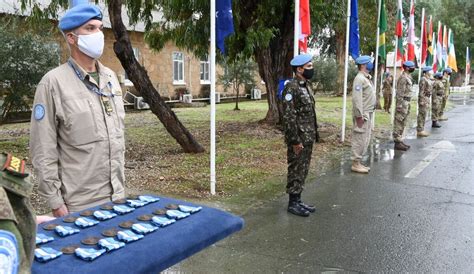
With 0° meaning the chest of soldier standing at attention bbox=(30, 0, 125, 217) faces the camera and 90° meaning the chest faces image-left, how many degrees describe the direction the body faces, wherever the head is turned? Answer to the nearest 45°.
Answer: approximately 315°

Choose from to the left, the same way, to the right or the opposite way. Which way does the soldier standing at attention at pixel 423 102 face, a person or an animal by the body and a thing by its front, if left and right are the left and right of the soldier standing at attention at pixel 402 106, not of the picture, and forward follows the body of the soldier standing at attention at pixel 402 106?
the same way

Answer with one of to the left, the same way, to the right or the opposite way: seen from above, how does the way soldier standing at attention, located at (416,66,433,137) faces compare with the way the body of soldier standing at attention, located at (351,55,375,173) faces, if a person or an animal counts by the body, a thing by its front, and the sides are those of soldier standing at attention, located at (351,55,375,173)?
the same way
